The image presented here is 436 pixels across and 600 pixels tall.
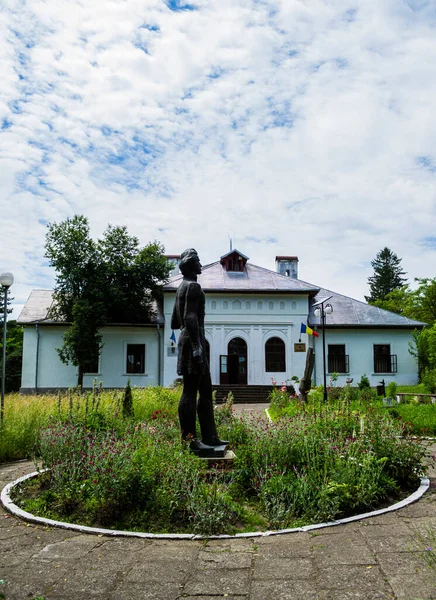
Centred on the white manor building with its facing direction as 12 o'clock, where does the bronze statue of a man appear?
The bronze statue of a man is roughly at 12 o'clock from the white manor building.

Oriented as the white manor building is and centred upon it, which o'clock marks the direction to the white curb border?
The white curb border is roughly at 12 o'clock from the white manor building.

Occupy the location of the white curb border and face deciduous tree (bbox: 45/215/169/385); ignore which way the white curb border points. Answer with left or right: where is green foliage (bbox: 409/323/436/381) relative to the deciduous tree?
right

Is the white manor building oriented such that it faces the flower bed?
yes

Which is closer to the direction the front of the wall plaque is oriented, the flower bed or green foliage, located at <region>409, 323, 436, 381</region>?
the flower bed

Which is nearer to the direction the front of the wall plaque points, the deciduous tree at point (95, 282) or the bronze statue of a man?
the bronze statue of a man

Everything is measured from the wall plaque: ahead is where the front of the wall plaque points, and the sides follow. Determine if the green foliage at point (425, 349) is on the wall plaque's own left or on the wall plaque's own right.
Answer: on the wall plaque's own left

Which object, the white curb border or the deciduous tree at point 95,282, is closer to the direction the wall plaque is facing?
the white curb border

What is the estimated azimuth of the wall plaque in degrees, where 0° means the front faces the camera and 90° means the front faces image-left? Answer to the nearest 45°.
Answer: approximately 0°
